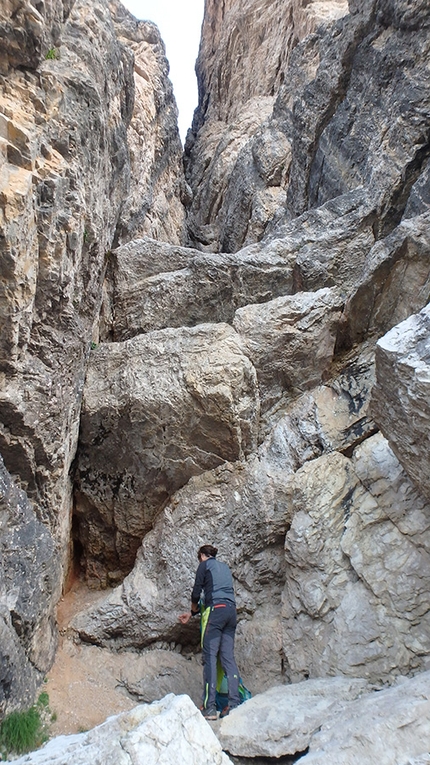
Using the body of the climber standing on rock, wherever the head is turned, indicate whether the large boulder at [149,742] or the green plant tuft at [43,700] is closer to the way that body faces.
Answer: the green plant tuft

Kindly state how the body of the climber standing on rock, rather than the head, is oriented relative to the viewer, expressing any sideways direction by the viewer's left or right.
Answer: facing away from the viewer and to the left of the viewer

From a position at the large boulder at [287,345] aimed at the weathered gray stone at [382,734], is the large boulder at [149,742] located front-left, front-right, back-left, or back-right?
front-right

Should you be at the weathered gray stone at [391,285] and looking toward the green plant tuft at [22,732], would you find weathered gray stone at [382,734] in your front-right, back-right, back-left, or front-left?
front-left

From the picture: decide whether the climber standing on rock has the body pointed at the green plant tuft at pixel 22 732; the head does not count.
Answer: no

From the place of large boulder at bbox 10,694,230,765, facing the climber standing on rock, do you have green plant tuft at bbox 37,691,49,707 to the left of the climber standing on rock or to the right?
left

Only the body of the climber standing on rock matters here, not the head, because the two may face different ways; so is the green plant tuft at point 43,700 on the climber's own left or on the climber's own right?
on the climber's own left

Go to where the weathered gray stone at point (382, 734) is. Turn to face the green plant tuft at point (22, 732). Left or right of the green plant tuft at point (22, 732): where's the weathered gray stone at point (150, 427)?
right

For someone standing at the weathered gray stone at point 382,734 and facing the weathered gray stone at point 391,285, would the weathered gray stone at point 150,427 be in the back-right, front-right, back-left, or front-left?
front-left

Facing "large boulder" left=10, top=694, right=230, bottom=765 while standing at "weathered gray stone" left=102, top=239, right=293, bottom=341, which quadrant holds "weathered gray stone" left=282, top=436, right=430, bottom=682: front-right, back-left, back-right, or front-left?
front-left

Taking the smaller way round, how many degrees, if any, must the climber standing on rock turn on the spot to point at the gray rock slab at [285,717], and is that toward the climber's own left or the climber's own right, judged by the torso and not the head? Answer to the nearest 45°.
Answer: approximately 180°

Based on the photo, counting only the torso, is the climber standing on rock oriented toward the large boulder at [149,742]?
no

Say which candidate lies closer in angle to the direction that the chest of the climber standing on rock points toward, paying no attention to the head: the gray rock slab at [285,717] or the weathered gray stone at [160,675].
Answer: the weathered gray stone
